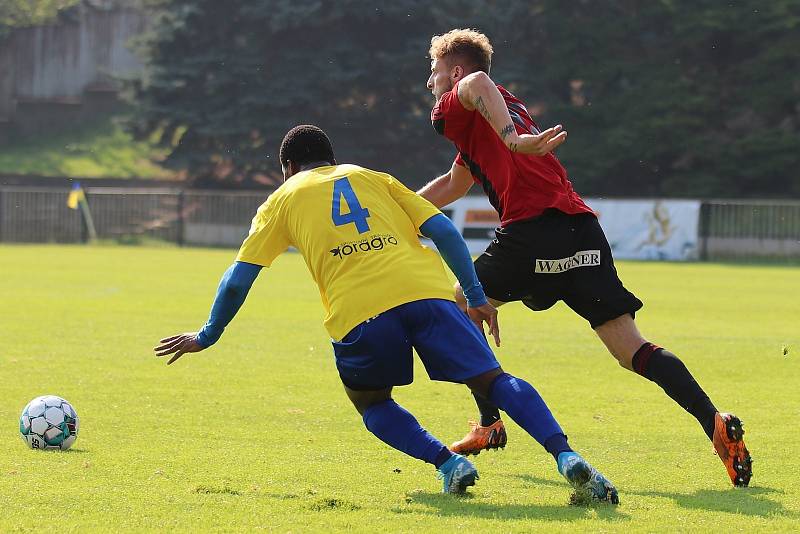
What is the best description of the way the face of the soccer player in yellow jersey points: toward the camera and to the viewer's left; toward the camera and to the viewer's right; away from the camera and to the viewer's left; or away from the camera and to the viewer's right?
away from the camera and to the viewer's left

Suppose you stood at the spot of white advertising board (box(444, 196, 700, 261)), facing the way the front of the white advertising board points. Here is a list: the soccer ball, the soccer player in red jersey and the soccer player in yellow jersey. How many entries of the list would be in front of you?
3

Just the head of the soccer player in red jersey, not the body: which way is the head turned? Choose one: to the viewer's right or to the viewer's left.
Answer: to the viewer's left

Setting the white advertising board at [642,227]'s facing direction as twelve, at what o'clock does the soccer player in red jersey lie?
The soccer player in red jersey is roughly at 12 o'clock from the white advertising board.

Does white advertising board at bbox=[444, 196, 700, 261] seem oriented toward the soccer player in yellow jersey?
yes

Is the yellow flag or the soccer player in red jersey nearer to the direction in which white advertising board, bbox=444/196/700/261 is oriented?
the soccer player in red jersey

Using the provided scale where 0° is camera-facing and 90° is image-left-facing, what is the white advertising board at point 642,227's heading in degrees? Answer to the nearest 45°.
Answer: approximately 0°

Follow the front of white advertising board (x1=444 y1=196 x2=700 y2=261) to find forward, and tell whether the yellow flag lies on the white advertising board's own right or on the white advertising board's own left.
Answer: on the white advertising board's own right
